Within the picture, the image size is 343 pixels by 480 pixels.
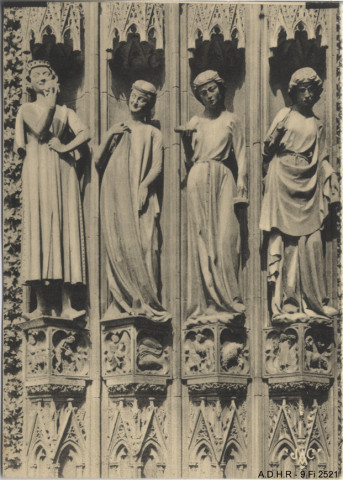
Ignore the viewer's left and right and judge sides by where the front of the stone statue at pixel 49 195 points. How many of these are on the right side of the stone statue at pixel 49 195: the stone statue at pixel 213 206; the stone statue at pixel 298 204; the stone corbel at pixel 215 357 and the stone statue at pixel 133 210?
0

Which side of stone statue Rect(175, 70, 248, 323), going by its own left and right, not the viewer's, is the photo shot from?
front

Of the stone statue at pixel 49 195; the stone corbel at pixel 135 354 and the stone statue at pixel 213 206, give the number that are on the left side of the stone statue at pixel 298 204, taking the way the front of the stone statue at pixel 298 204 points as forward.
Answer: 0

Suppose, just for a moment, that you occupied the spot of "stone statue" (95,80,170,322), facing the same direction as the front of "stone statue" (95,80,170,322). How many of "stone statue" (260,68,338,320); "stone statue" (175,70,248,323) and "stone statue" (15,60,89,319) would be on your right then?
1

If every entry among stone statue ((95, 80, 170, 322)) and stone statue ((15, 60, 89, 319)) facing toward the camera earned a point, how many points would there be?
2

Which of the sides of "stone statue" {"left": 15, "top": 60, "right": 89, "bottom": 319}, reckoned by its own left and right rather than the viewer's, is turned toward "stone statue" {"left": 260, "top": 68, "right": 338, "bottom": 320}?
left

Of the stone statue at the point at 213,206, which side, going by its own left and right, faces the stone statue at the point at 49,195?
right

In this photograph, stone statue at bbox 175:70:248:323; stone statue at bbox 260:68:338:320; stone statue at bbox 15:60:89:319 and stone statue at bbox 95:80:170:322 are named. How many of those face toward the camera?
4

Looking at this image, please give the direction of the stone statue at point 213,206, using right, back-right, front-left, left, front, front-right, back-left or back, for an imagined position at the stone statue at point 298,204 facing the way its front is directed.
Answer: right

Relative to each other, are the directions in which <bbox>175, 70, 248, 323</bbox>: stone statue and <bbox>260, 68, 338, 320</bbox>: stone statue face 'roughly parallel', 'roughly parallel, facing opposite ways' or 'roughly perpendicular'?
roughly parallel

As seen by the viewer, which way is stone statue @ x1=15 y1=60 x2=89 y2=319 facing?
toward the camera

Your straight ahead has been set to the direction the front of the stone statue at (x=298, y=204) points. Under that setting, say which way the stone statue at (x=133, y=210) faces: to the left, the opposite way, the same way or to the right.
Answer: the same way

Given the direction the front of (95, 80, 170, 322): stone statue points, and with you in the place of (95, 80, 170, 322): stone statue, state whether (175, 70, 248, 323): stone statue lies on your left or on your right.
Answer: on your left

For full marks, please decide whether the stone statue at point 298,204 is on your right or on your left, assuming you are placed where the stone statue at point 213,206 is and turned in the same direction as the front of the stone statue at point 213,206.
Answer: on your left

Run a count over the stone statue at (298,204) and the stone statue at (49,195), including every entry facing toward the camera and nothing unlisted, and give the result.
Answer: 2

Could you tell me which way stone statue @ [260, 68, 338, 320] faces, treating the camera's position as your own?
facing the viewer

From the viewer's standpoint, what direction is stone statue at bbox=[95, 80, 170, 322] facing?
toward the camera

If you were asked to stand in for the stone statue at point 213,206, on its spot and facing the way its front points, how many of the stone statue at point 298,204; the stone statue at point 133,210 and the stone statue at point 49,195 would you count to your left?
1

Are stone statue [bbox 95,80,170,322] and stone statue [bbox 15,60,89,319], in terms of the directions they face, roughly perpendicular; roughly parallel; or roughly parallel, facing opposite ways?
roughly parallel
